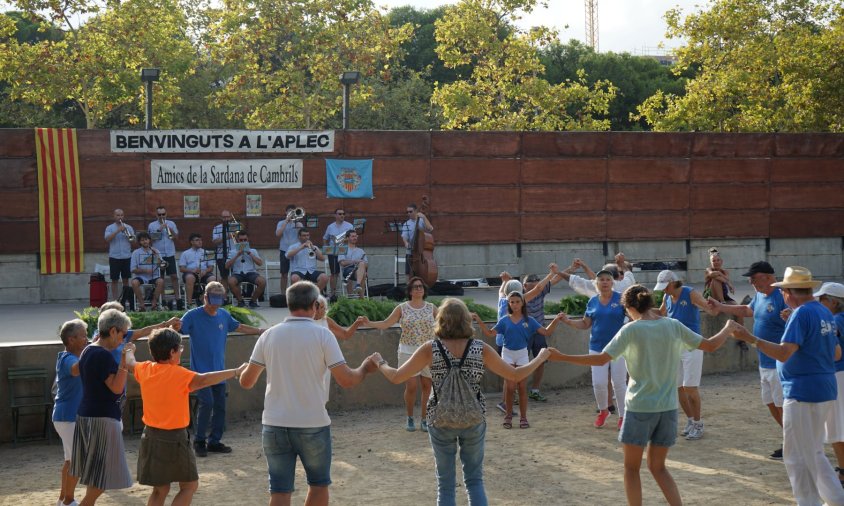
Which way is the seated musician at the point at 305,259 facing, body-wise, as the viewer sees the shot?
toward the camera

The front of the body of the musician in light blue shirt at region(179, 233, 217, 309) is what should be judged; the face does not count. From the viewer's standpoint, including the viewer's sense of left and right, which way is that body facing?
facing the viewer

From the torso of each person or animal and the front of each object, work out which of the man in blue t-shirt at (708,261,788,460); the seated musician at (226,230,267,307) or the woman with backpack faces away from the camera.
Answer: the woman with backpack

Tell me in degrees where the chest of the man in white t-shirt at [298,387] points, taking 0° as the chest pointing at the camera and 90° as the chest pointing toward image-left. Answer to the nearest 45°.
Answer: approximately 180°

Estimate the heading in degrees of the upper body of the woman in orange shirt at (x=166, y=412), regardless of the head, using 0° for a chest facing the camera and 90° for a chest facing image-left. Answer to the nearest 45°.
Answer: approximately 225°

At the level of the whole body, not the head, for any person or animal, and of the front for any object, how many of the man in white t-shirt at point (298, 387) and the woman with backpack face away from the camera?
2

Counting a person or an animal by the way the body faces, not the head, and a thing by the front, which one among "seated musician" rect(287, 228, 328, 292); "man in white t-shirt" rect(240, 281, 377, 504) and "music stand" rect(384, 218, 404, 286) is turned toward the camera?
the seated musician

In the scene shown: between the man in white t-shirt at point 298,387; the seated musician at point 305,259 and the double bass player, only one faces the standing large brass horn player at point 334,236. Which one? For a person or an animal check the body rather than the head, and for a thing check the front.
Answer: the man in white t-shirt

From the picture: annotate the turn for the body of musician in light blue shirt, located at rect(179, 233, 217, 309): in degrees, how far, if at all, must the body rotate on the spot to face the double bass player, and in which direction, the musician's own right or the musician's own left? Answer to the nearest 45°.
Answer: approximately 90° to the musician's own left

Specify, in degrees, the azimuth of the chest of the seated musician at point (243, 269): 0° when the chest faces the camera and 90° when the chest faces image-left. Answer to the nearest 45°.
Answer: approximately 0°

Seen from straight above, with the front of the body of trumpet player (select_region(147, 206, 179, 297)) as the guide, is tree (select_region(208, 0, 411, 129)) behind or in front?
behind

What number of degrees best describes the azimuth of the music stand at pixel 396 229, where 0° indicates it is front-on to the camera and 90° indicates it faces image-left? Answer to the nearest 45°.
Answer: approximately 180°

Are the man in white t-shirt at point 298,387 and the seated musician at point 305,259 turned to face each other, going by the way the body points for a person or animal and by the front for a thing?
yes

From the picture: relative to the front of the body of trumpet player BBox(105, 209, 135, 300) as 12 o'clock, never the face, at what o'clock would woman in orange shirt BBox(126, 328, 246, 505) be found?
The woman in orange shirt is roughly at 12 o'clock from the trumpet player.

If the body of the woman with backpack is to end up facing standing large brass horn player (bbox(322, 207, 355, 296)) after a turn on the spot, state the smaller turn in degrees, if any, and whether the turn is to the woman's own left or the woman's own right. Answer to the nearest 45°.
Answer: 0° — they already face them

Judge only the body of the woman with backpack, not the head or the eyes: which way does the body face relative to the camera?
away from the camera

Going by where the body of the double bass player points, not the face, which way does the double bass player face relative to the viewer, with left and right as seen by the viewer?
facing the viewer and to the right of the viewer

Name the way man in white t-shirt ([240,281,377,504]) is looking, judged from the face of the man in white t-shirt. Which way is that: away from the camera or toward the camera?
away from the camera

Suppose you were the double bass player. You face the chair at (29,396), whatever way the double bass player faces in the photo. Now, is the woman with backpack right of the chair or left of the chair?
left
